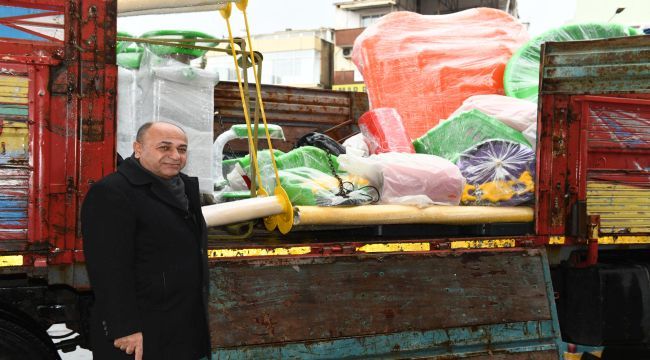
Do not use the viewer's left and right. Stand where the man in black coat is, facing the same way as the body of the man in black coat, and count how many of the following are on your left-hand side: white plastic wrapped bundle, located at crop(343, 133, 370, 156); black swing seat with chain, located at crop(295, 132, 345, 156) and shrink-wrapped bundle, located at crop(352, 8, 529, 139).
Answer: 3

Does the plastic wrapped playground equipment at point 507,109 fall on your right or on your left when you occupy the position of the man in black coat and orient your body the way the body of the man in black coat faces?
on your left

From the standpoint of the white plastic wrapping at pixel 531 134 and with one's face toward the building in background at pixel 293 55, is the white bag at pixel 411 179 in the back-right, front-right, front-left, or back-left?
back-left

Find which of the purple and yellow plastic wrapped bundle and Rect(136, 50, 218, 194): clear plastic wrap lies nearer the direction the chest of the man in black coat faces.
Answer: the purple and yellow plastic wrapped bundle

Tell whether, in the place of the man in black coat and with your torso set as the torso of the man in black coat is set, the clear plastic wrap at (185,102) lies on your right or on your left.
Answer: on your left

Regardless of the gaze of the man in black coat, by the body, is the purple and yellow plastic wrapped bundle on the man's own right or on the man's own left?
on the man's own left

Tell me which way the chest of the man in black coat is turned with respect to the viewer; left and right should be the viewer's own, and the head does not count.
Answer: facing the viewer and to the right of the viewer
